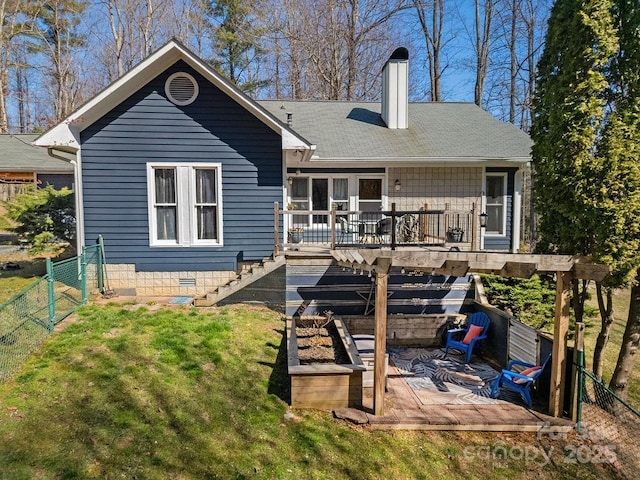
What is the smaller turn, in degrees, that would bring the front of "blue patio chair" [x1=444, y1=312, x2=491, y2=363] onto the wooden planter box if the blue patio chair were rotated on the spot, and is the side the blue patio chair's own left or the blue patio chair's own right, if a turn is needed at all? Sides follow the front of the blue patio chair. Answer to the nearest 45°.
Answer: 0° — it already faces it

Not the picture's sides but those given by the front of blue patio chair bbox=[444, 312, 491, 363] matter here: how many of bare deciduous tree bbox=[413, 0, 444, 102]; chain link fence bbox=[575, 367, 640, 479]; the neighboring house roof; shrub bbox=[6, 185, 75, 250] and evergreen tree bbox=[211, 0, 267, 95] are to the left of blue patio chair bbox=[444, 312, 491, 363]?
1

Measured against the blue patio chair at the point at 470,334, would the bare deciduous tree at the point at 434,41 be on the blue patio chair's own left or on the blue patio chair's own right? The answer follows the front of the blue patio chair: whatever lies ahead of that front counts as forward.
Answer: on the blue patio chair's own right

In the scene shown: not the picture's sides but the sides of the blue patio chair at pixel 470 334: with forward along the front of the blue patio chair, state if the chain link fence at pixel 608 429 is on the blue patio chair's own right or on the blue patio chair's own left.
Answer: on the blue patio chair's own left

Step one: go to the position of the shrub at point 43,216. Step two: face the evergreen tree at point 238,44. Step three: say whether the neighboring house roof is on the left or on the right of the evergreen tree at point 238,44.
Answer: left

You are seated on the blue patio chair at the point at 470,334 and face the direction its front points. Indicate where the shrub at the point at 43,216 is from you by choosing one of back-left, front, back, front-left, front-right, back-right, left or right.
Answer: front-right

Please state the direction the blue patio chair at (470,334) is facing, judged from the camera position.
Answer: facing the viewer and to the left of the viewer

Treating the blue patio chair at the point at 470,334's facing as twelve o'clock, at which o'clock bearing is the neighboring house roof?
The neighboring house roof is roughly at 2 o'clock from the blue patio chair.

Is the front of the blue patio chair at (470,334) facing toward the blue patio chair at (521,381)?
no

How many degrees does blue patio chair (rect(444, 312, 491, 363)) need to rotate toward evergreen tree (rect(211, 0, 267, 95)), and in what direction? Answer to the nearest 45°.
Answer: approximately 90° to its right

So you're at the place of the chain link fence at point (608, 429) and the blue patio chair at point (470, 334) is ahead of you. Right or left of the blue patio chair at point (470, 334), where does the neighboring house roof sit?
left
